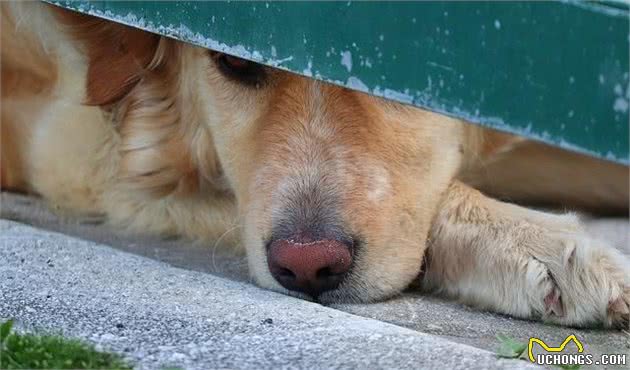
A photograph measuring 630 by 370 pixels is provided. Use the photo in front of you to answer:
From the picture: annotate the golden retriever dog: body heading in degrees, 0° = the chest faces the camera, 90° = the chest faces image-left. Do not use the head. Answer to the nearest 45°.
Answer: approximately 0°
